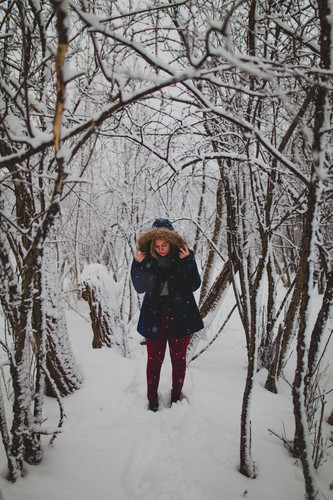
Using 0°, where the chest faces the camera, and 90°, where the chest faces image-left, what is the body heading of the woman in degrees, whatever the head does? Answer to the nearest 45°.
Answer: approximately 0°
